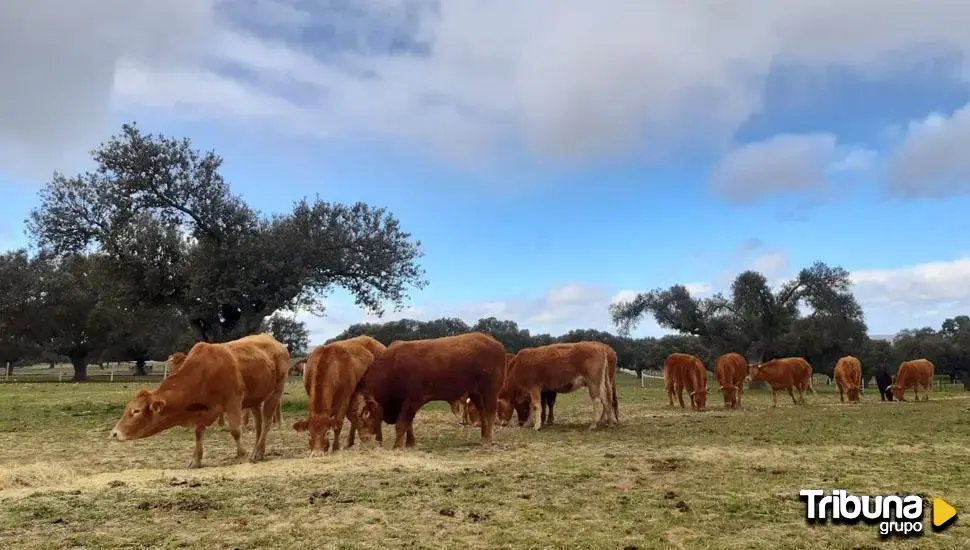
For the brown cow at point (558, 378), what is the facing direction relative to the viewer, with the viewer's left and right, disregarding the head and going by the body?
facing to the left of the viewer

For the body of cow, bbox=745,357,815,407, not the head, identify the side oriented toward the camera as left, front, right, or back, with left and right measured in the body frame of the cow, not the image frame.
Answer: left

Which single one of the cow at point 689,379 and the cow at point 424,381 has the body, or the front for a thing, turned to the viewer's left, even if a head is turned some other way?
the cow at point 424,381

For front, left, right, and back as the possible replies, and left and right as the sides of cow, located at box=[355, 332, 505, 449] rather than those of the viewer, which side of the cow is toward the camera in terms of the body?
left

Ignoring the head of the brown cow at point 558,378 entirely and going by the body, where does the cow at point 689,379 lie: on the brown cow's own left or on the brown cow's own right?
on the brown cow's own right

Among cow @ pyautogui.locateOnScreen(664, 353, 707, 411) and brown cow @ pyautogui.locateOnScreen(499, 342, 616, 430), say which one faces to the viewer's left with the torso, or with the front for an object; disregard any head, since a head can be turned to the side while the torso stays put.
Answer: the brown cow

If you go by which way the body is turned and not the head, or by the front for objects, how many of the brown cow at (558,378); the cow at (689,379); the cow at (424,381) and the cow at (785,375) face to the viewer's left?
3

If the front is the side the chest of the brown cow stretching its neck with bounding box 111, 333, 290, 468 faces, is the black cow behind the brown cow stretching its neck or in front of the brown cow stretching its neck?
behind

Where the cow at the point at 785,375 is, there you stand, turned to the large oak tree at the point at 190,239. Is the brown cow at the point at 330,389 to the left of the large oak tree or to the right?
left
